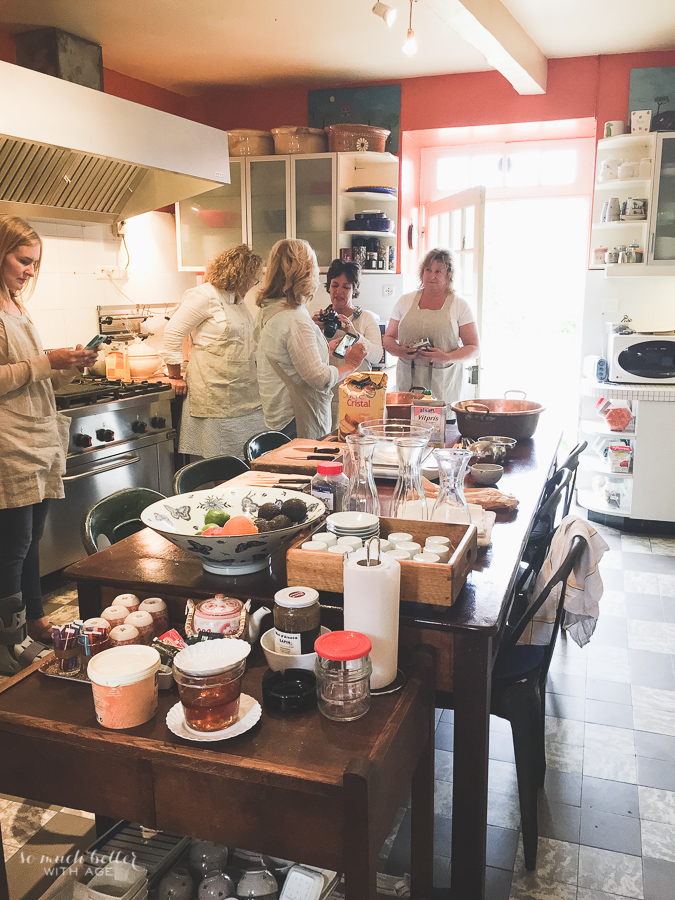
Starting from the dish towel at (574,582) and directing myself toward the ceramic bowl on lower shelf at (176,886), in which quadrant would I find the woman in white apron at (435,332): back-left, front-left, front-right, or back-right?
back-right

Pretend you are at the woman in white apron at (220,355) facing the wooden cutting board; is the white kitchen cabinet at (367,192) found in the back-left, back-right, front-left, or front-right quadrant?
back-left

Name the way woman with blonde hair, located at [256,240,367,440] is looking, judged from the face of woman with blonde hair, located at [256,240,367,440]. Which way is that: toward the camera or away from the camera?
away from the camera

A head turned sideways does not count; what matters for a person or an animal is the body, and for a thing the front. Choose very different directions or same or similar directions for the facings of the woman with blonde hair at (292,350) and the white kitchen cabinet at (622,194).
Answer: very different directions

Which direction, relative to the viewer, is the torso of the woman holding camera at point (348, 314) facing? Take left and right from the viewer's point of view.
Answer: facing the viewer and to the left of the viewer

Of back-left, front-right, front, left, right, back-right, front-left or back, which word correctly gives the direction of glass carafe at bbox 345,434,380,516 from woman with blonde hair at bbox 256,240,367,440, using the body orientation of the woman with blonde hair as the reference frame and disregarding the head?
back-right

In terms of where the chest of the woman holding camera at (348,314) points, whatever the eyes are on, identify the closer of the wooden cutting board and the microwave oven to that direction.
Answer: the wooden cutting board

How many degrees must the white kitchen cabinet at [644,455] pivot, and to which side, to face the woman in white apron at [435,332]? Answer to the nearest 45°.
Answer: approximately 45° to its right

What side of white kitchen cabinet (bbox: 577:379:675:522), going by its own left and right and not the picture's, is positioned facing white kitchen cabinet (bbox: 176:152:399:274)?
right

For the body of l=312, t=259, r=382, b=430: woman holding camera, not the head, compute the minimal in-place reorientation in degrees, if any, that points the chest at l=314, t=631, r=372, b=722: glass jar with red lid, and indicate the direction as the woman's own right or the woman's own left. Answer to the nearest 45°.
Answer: approximately 45° to the woman's own left

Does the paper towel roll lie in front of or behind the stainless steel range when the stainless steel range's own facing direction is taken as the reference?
in front

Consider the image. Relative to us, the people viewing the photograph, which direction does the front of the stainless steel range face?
facing the viewer and to the right of the viewer

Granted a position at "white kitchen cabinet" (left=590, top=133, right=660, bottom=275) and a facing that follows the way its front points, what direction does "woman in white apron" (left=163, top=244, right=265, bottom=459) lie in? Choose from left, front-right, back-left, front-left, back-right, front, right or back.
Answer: front-right

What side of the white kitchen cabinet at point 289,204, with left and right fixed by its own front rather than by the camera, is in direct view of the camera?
front
